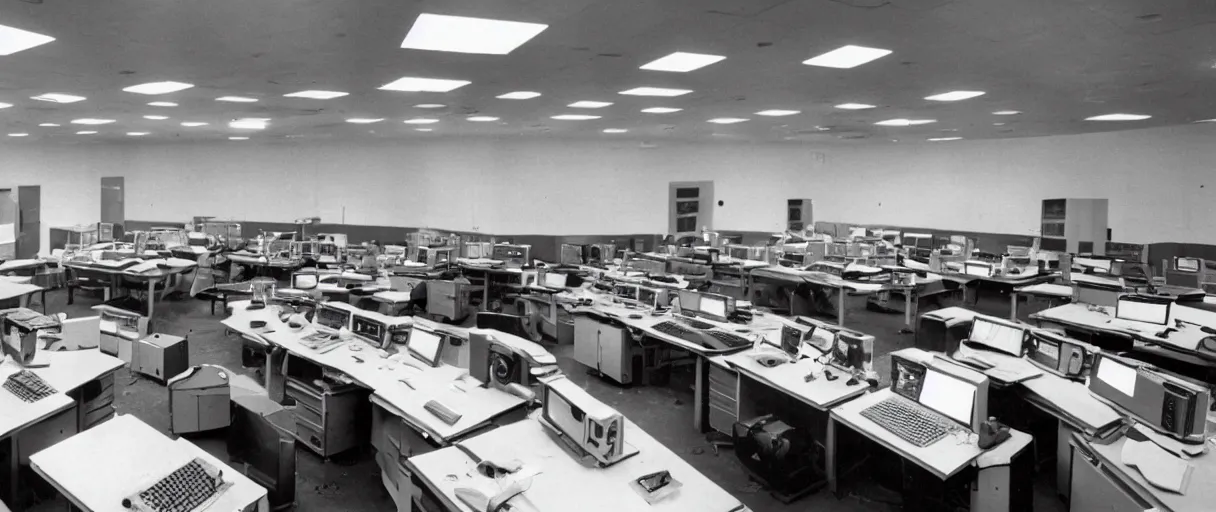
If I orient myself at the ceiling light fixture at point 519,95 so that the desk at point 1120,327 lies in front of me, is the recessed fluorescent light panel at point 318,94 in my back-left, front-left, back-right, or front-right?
back-right

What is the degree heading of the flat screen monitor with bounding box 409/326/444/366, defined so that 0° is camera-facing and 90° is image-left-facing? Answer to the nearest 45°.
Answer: approximately 45°

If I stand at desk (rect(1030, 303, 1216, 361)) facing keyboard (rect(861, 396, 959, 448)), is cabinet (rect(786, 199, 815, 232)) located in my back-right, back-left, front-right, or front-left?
back-right

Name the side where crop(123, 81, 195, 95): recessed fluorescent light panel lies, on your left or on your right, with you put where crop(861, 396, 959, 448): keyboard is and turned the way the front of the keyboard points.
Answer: on your right

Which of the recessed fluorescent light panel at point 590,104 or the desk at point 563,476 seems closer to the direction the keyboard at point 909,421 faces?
the desk

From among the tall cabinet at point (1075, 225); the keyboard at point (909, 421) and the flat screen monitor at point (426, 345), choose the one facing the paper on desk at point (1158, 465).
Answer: the tall cabinet
